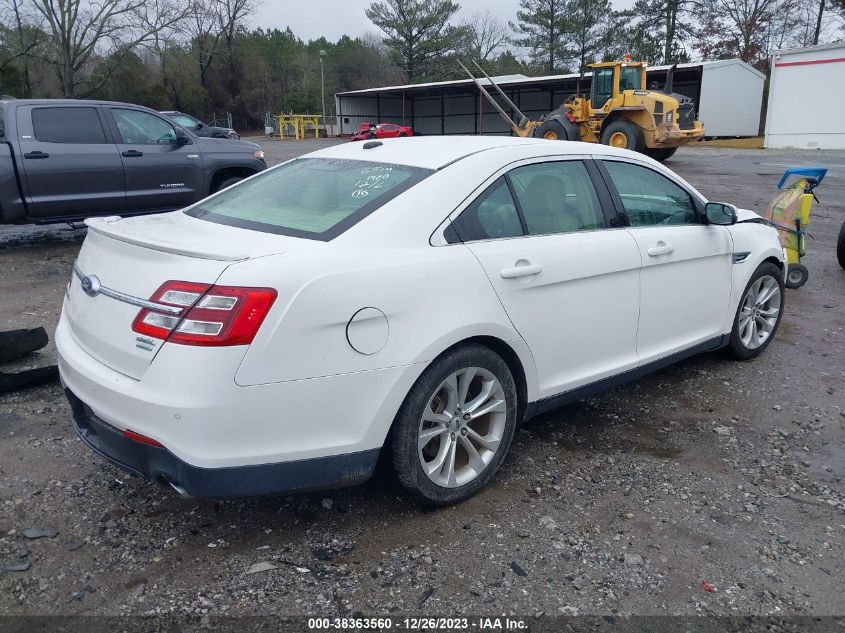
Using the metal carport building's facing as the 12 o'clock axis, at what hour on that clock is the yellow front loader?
The yellow front loader is roughly at 11 o'clock from the metal carport building.

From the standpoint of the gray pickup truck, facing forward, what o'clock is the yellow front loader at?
The yellow front loader is roughly at 11 o'clock from the gray pickup truck.

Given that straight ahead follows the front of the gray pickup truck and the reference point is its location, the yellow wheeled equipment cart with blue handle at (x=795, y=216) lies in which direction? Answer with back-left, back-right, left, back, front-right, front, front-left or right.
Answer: front-right

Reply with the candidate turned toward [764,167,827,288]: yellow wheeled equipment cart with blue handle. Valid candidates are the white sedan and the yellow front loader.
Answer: the white sedan

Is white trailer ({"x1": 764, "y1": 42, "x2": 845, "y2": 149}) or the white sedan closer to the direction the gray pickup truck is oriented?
the white trailer

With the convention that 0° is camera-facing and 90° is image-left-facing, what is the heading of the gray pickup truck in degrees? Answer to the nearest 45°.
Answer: approximately 270°

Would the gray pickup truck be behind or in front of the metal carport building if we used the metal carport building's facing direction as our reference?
in front

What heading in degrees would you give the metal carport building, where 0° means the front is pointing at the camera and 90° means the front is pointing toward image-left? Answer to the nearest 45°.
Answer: approximately 45°

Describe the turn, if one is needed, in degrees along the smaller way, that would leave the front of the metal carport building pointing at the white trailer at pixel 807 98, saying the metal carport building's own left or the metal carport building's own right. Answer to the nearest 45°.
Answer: approximately 45° to the metal carport building's own left
